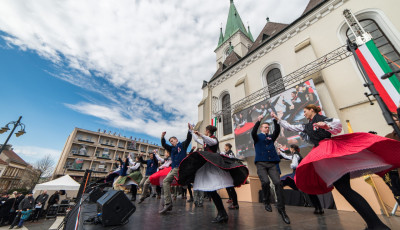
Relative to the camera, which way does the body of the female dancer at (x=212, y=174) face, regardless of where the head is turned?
to the viewer's left

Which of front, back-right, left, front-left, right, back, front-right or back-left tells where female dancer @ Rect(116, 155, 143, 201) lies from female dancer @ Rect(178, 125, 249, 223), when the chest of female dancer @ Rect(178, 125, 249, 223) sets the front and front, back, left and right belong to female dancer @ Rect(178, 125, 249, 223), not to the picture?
front-right

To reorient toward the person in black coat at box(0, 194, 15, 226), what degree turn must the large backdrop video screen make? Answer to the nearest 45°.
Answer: approximately 45° to its right

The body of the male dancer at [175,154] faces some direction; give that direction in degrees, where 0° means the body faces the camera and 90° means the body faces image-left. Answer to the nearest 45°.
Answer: approximately 45°

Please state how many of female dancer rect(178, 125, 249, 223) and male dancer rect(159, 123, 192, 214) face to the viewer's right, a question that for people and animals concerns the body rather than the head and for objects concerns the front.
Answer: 0

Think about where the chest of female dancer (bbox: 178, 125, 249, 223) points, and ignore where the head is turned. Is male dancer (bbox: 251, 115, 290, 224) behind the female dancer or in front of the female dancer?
behind

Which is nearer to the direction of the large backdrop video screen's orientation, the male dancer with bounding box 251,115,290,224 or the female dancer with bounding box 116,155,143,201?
the female dancer

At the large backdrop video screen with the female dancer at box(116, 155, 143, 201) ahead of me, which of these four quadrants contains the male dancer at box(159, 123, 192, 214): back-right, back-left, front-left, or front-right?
front-left

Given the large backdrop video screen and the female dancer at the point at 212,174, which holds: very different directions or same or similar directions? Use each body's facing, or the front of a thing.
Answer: same or similar directions

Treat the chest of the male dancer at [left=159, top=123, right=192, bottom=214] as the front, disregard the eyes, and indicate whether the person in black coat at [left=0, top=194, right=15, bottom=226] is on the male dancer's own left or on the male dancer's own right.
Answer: on the male dancer's own right

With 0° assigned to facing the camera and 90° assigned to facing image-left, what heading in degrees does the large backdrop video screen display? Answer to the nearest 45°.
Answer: approximately 45°
